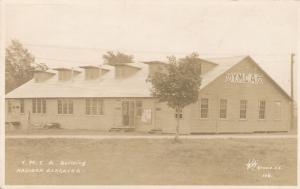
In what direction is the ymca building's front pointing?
toward the camera
